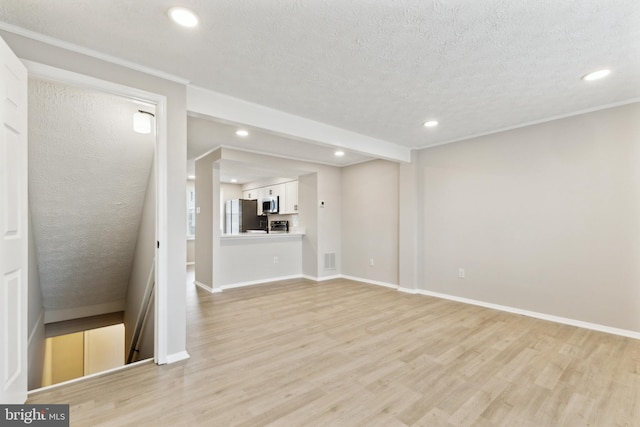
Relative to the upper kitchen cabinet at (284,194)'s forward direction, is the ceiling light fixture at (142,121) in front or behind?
in front

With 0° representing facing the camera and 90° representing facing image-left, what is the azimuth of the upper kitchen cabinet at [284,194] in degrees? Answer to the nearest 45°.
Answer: approximately 45°

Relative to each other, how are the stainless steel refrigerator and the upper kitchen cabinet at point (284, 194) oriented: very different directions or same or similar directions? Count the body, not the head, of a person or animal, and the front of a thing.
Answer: same or similar directions

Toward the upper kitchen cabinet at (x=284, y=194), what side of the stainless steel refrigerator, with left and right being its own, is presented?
left

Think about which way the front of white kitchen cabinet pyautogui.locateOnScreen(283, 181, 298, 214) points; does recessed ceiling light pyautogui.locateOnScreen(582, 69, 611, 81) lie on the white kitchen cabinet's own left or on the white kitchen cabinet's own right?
on the white kitchen cabinet's own left

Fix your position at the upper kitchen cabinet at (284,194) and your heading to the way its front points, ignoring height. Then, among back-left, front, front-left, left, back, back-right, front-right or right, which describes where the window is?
right

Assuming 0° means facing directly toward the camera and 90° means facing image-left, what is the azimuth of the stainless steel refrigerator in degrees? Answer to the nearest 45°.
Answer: approximately 45°

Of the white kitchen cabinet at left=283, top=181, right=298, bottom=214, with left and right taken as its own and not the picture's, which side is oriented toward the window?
right

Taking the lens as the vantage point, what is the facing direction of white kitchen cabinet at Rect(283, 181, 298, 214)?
facing the viewer and to the left of the viewer

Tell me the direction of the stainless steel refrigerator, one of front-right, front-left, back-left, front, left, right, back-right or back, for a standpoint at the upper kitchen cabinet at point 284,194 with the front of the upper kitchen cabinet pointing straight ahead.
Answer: right

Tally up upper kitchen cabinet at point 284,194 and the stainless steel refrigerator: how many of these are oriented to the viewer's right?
0

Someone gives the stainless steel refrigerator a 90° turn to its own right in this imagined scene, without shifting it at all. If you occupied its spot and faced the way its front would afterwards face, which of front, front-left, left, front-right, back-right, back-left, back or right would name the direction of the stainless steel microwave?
back

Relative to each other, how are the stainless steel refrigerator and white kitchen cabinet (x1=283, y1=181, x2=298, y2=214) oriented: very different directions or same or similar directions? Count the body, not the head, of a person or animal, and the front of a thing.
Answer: same or similar directions
